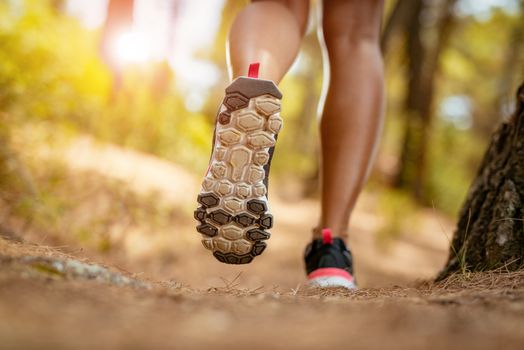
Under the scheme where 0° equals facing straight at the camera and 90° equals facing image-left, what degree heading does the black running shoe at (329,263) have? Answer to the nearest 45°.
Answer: approximately 180°
